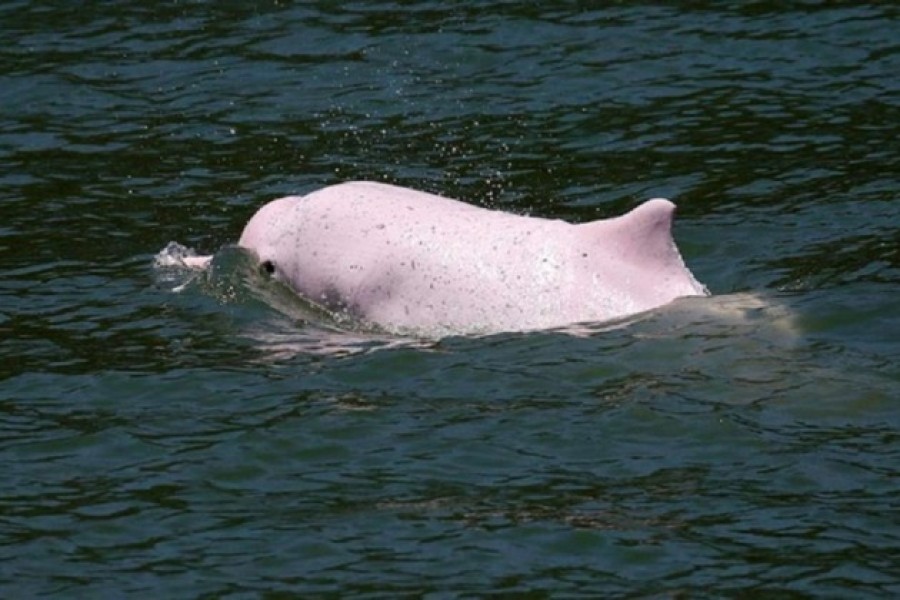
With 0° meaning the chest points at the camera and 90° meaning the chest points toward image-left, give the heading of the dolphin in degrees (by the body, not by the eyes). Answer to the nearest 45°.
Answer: approximately 90°
